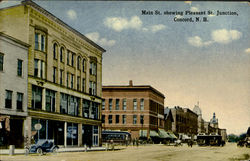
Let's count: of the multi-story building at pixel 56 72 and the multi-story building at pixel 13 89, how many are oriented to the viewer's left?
0

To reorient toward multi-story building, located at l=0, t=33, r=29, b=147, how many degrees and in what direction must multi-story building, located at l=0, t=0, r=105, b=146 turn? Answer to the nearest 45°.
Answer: approximately 90° to its right

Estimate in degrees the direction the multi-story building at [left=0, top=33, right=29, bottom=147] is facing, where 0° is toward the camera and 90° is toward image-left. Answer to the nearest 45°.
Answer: approximately 315°

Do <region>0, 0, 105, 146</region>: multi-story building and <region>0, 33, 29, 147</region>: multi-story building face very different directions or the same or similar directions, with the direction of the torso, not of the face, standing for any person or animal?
same or similar directions

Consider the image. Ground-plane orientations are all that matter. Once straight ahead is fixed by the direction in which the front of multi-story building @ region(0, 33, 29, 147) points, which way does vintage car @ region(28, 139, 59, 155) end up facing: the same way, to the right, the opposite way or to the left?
to the right

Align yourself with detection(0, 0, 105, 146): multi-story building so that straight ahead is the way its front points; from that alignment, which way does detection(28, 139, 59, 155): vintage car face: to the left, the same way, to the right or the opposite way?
to the right

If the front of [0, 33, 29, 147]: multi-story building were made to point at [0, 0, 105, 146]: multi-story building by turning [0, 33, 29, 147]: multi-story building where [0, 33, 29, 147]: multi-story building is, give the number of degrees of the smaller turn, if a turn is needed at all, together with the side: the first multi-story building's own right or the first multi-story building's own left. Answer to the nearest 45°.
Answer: approximately 90° to the first multi-story building's own left
